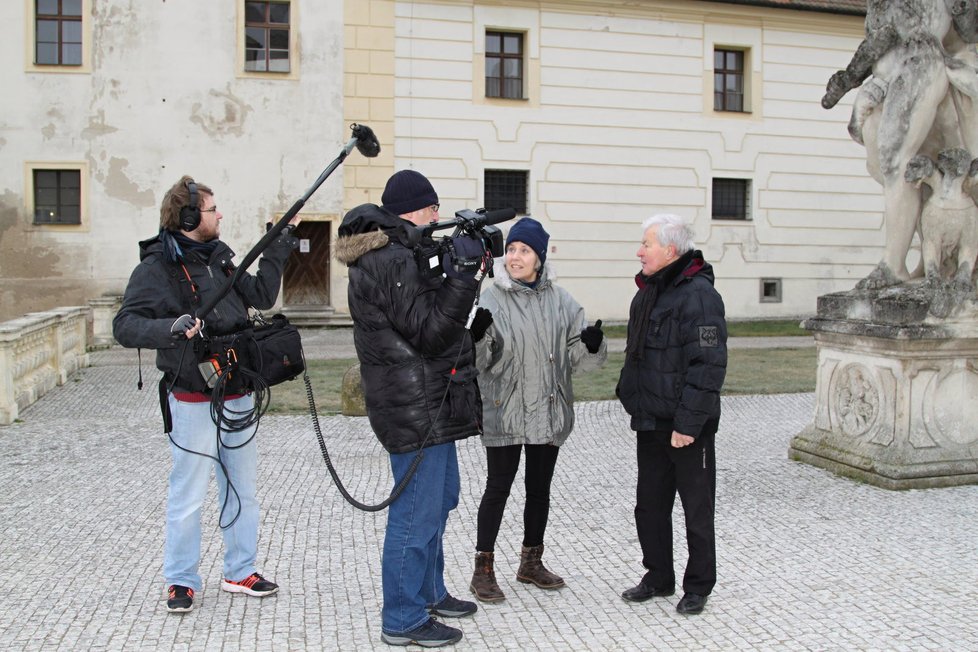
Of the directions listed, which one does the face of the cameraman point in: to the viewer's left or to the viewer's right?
to the viewer's right

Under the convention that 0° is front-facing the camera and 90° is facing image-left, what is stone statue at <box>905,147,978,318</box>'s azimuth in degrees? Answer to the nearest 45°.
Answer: approximately 0°

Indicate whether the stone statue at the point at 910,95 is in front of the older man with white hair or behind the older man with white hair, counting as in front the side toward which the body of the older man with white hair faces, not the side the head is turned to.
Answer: behind

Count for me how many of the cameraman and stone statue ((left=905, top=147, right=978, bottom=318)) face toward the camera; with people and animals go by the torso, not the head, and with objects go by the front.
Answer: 1

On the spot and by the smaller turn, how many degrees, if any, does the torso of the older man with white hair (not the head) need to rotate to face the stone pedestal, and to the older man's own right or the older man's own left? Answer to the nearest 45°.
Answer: approximately 180°

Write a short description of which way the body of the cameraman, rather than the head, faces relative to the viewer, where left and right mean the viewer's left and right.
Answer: facing to the right of the viewer
